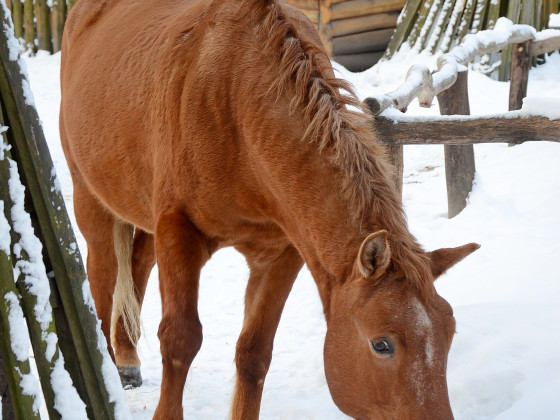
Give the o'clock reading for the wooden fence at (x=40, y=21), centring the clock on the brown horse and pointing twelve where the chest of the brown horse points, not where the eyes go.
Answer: The wooden fence is roughly at 7 o'clock from the brown horse.

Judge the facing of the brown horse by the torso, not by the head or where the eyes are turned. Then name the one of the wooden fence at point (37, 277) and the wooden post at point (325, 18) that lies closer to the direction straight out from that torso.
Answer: the wooden fence

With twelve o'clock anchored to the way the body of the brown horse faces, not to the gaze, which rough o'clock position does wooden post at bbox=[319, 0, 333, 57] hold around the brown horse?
The wooden post is roughly at 8 o'clock from the brown horse.

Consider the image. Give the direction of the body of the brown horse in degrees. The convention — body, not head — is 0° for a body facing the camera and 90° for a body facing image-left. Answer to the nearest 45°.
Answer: approximately 315°

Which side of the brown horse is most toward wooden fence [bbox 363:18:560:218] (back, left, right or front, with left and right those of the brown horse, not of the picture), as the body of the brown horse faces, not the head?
left
